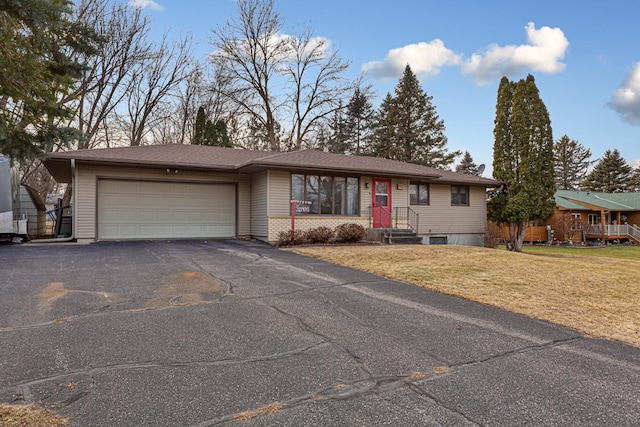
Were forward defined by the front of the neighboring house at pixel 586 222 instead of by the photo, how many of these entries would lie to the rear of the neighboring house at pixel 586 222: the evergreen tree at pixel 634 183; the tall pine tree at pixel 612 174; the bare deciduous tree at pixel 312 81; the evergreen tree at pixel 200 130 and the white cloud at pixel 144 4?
2

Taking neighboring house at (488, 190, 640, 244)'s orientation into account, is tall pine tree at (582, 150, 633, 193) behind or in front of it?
behind

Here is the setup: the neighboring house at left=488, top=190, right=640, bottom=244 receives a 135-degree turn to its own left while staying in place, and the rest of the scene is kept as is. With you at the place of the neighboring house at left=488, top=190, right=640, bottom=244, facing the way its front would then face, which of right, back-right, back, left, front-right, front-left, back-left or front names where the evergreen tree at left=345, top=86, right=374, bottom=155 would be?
back-left

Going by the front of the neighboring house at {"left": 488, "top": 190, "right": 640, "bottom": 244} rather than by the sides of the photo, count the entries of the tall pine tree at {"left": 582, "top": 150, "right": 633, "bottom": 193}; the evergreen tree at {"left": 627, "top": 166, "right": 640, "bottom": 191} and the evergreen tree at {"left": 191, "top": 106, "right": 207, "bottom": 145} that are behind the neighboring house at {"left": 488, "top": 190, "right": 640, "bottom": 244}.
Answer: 2

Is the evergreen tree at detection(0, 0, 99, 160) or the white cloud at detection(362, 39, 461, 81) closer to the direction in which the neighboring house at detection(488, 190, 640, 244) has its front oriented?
the evergreen tree

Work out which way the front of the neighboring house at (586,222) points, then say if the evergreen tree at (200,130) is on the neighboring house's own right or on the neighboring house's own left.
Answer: on the neighboring house's own right

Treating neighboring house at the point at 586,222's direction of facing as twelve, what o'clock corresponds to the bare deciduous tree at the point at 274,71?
The bare deciduous tree is roughly at 2 o'clock from the neighboring house.

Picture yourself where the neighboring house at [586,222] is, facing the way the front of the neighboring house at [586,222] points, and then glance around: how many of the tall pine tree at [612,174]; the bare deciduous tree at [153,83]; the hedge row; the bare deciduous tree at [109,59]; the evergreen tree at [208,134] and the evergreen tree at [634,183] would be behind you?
2

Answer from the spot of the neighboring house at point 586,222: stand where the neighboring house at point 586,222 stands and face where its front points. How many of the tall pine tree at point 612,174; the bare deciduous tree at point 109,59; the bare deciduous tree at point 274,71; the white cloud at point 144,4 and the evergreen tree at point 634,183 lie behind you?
2

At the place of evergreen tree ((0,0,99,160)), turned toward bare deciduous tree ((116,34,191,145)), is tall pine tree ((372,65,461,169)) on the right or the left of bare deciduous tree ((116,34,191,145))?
right

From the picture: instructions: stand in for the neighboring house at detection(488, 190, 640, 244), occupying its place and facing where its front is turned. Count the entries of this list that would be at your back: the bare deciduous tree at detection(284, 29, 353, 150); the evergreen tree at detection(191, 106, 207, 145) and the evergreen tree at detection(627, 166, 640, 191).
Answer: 1

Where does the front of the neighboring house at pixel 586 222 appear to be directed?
toward the camera

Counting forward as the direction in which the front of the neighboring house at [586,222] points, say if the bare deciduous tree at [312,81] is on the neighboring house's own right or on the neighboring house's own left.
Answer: on the neighboring house's own right
